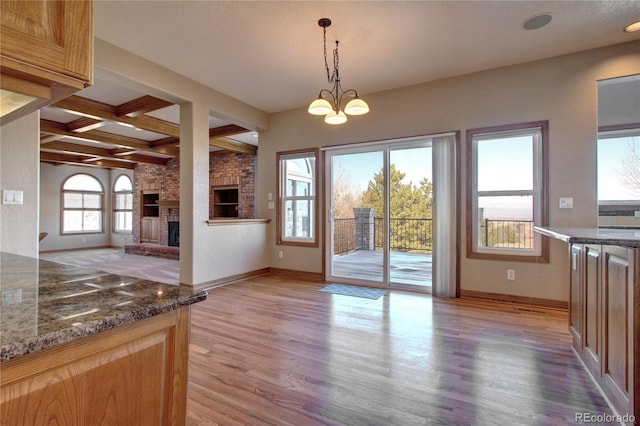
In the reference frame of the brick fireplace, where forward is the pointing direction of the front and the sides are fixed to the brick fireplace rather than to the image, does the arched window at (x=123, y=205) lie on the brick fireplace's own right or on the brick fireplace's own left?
on the brick fireplace's own right

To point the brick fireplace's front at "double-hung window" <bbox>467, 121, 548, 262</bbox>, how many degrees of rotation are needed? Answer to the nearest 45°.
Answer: approximately 90° to its left

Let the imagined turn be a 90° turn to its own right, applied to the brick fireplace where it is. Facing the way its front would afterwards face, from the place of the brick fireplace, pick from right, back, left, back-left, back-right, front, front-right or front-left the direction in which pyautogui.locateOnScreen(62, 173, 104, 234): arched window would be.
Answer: front

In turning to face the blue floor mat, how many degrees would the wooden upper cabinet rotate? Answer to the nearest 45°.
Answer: approximately 90° to its left

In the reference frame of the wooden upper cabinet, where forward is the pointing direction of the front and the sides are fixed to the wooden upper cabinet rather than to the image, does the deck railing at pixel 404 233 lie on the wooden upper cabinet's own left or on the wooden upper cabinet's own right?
on the wooden upper cabinet's own left

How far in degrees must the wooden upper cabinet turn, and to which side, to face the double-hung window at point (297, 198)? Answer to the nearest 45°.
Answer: approximately 90° to its left

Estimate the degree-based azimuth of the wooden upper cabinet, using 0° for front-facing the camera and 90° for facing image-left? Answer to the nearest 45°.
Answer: approximately 315°

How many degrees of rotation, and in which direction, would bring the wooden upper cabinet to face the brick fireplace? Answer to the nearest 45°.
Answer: approximately 135° to its left

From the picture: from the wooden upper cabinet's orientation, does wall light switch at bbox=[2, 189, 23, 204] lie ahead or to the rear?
to the rear

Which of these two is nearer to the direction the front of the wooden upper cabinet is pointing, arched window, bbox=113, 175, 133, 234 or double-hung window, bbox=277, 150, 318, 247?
the double-hung window

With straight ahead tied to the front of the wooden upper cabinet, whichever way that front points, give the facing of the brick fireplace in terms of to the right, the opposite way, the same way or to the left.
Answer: to the right

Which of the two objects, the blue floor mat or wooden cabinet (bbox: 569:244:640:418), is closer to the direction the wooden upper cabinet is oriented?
the wooden cabinet
